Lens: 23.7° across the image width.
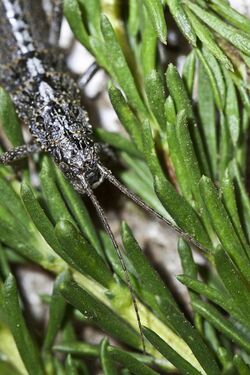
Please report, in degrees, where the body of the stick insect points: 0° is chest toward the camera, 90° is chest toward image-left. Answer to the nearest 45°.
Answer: approximately 315°
